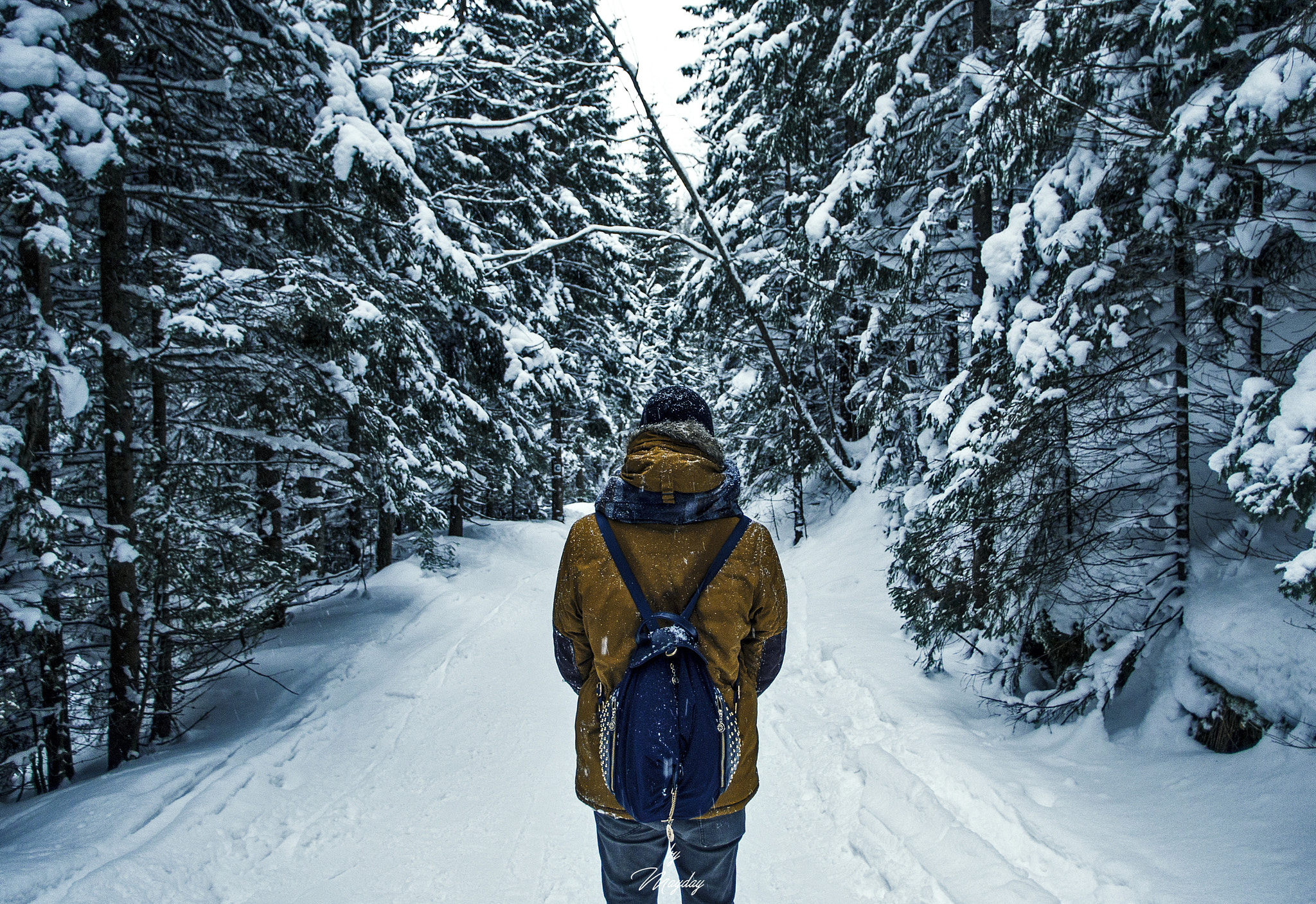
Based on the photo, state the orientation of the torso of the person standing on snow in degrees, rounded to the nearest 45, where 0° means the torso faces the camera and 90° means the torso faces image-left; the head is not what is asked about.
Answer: approximately 180°

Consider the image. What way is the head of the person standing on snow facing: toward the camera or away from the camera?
away from the camera
